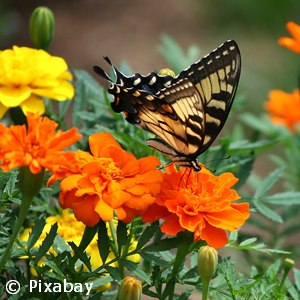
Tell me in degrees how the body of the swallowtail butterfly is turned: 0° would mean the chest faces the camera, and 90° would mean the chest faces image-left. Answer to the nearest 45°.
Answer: approximately 270°

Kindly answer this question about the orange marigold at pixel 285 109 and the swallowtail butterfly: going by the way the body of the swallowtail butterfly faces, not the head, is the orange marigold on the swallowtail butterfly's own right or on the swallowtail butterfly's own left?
on the swallowtail butterfly's own left

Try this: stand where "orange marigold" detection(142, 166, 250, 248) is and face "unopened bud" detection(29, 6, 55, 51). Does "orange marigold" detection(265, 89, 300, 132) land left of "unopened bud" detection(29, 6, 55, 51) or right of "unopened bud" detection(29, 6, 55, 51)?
right
